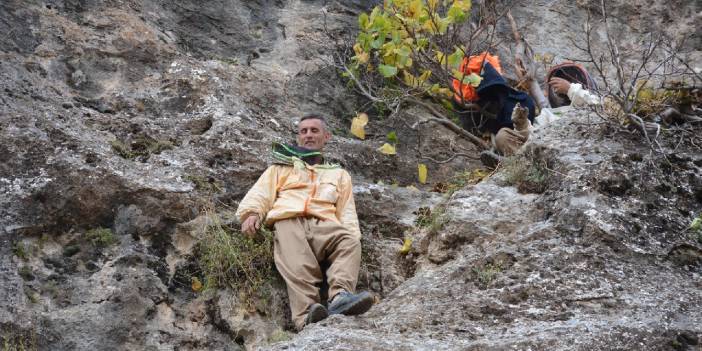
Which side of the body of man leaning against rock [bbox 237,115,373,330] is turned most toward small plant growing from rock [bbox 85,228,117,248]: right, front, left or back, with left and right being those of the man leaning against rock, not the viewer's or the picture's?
right

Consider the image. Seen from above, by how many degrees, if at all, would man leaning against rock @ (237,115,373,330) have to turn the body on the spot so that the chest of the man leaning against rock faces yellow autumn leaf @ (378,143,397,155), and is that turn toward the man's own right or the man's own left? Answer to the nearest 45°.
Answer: approximately 90° to the man's own left

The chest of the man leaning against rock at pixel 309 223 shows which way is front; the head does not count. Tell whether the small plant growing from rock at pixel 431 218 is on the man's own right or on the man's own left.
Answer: on the man's own left

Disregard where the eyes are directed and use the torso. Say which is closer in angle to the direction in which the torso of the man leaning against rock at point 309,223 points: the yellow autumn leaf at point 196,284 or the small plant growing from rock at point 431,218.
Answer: the yellow autumn leaf

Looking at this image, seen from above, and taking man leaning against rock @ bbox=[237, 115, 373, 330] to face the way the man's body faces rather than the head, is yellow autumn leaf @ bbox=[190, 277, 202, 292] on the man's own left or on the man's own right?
on the man's own right

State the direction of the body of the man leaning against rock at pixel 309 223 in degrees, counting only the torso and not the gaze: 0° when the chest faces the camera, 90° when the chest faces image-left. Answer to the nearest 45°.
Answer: approximately 0°

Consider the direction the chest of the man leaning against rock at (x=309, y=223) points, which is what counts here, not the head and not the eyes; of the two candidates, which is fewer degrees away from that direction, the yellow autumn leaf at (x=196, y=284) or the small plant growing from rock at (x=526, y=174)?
the yellow autumn leaf

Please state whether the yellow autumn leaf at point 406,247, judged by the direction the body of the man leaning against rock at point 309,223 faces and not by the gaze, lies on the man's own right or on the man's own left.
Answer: on the man's own left

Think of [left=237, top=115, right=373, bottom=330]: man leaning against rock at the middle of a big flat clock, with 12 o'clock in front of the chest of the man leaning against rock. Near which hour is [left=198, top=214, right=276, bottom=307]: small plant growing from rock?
The small plant growing from rock is roughly at 2 o'clock from the man leaning against rock.

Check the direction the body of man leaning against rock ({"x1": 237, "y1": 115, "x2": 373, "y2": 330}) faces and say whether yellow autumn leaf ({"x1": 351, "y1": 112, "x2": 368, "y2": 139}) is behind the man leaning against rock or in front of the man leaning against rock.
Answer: behind
